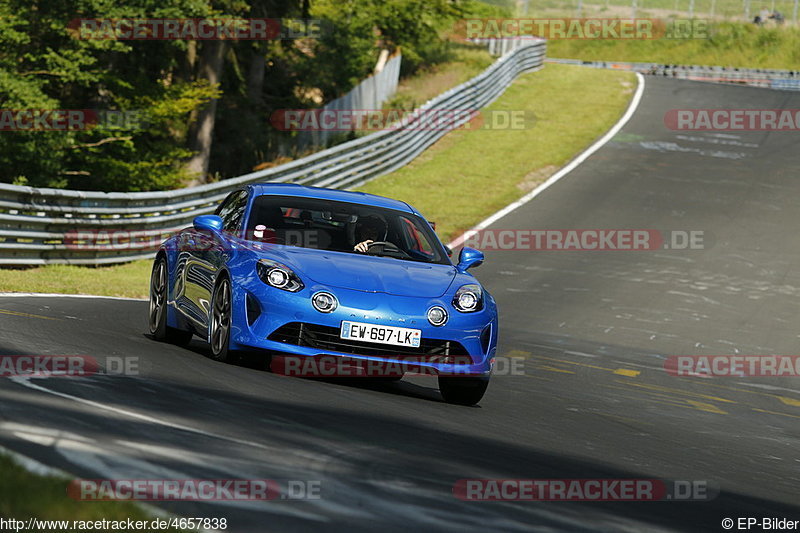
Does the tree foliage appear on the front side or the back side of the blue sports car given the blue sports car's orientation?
on the back side

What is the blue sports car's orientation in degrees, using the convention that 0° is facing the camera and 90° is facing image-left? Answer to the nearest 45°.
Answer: approximately 315°

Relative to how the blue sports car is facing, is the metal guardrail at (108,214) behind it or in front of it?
behind
